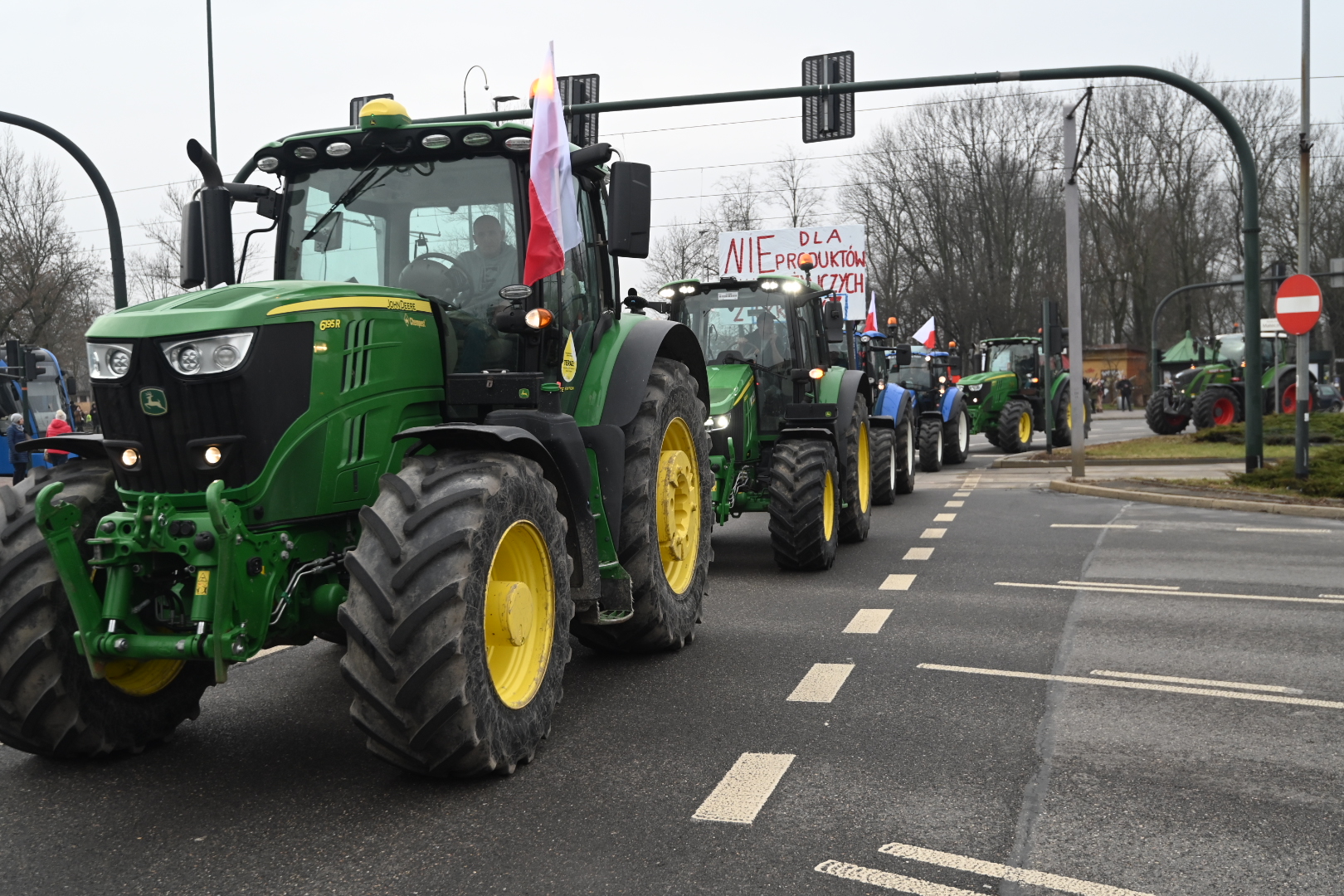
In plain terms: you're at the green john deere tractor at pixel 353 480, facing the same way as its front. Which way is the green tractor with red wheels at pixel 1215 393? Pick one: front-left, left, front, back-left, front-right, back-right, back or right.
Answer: back

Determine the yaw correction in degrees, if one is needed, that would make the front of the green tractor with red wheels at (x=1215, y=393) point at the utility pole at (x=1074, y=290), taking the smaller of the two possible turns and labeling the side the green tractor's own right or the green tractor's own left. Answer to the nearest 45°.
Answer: approximately 45° to the green tractor's own left

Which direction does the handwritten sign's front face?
toward the camera

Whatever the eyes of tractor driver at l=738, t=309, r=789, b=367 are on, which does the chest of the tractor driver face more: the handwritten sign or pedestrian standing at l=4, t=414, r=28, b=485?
the pedestrian standing

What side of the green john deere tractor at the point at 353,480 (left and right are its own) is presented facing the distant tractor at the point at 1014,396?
back

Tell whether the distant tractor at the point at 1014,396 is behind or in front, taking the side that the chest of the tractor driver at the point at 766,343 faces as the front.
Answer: behind

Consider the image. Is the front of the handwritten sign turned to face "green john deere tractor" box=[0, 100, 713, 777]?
yes

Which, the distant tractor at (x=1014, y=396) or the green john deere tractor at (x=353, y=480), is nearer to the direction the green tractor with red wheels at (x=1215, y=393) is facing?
the distant tractor

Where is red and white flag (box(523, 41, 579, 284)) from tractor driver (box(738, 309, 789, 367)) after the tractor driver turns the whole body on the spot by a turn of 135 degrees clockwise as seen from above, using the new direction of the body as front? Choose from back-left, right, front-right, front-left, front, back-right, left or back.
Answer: back

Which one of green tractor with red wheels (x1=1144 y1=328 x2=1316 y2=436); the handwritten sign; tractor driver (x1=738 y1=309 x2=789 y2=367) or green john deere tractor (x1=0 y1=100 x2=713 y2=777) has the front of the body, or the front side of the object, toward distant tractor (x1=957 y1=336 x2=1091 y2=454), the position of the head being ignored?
green tractor with red wheels (x1=1144 y1=328 x2=1316 y2=436)

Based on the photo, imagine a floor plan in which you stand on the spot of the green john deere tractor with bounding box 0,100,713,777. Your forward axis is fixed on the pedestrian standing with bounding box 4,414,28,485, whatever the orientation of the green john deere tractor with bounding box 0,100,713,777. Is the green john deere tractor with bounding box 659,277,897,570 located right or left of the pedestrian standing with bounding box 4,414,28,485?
right

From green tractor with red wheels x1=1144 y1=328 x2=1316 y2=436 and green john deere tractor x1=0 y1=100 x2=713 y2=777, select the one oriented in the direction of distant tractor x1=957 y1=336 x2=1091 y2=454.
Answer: green tractor with red wheels x1=1144 y1=328 x2=1316 y2=436
